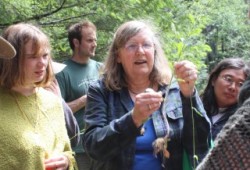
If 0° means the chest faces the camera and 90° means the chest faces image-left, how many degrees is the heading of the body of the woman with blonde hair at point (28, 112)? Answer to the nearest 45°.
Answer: approximately 315°

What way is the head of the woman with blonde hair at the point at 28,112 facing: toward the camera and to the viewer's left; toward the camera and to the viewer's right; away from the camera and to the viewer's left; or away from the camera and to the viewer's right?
toward the camera and to the viewer's right

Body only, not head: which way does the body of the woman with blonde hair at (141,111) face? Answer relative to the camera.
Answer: toward the camera

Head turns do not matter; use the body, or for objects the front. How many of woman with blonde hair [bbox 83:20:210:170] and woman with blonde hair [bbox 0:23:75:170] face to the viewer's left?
0

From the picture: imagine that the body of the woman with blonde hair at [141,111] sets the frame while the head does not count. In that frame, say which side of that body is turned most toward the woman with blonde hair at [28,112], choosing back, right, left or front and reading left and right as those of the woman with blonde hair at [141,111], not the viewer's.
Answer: right
